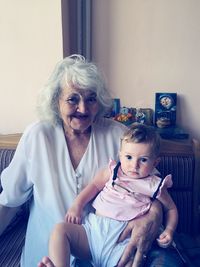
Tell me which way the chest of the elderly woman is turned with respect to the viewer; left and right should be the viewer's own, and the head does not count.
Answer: facing the viewer

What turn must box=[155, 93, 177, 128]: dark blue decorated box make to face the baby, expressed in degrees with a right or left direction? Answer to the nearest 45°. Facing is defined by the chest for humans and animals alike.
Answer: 0° — it already faces them

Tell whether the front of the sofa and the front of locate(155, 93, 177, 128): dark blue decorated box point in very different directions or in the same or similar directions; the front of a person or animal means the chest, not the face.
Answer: same or similar directions

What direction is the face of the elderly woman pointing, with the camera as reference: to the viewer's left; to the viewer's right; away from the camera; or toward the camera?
toward the camera

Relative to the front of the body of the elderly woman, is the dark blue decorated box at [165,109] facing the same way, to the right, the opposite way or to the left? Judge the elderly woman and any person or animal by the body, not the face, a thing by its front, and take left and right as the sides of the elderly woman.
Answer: the same way

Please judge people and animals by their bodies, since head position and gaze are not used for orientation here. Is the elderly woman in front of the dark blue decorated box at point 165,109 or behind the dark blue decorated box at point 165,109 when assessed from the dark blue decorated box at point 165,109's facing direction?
in front

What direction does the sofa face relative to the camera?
toward the camera

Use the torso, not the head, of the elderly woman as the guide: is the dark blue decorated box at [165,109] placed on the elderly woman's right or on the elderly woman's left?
on the elderly woman's left
